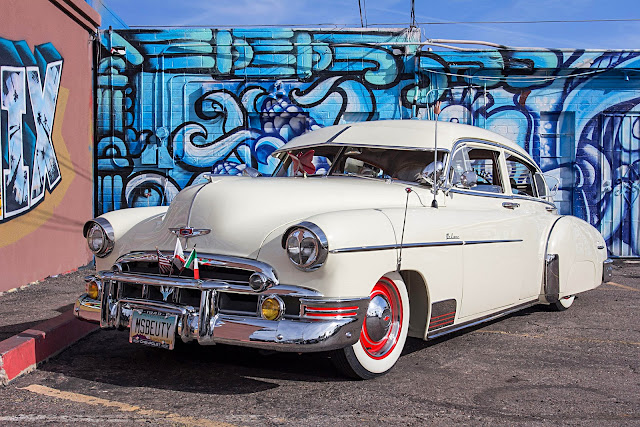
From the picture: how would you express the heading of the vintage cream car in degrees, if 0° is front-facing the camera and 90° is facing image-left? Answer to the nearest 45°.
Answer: approximately 45°
